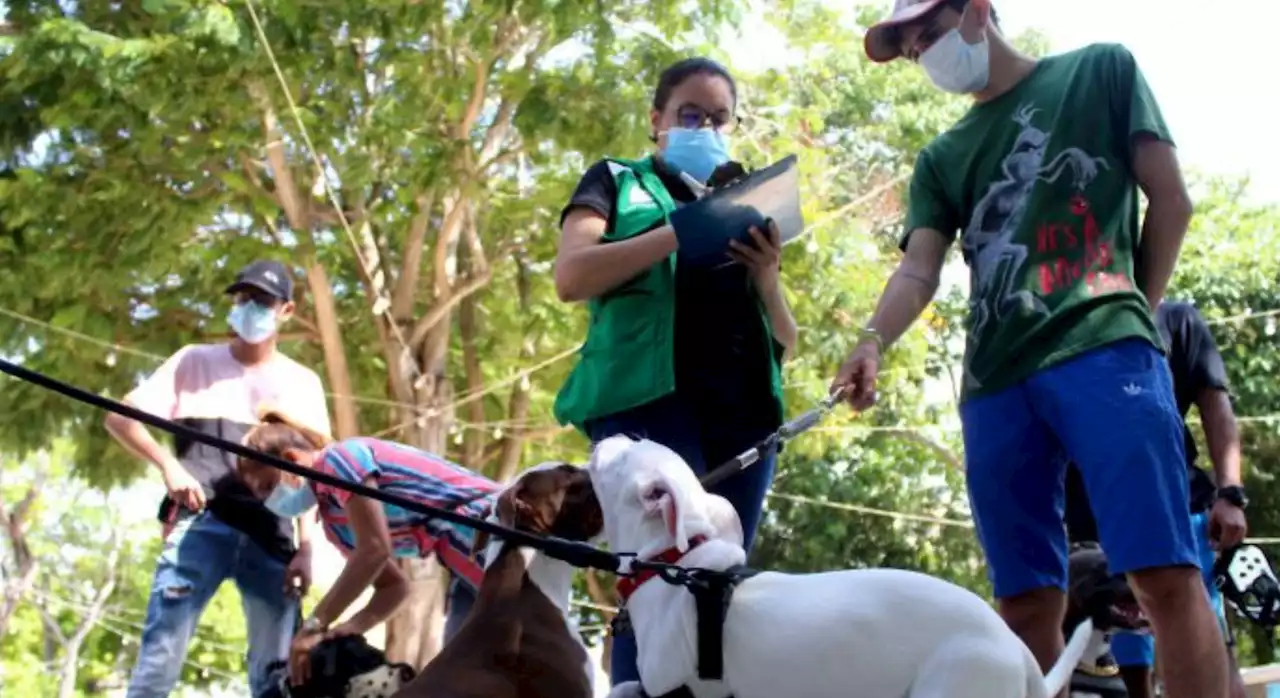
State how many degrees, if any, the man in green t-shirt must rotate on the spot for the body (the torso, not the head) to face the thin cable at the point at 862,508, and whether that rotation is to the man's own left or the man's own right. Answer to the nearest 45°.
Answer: approximately 135° to the man's own right

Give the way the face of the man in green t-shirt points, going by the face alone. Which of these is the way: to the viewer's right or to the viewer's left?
to the viewer's left

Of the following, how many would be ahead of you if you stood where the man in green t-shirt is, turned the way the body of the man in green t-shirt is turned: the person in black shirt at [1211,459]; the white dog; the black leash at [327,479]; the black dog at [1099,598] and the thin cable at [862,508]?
2

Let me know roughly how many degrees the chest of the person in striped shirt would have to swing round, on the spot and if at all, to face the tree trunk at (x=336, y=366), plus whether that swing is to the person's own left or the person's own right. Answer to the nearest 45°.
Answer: approximately 90° to the person's own right

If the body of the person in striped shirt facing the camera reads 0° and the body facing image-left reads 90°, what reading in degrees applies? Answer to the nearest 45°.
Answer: approximately 90°

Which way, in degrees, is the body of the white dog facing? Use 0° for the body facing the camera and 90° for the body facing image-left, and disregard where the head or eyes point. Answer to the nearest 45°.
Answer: approximately 90°

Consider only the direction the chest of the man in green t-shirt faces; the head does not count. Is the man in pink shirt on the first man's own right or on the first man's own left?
on the first man's own right

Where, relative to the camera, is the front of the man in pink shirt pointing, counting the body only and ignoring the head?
toward the camera
